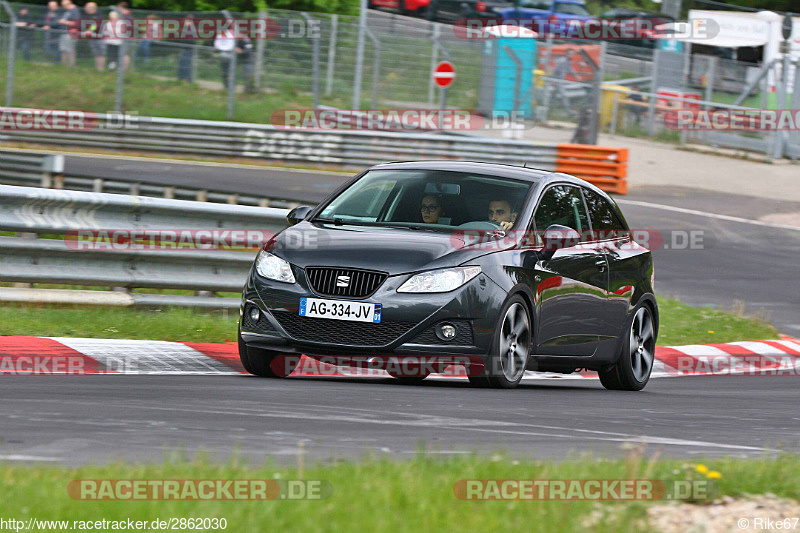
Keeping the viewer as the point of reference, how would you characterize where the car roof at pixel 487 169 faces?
facing the viewer and to the left of the viewer

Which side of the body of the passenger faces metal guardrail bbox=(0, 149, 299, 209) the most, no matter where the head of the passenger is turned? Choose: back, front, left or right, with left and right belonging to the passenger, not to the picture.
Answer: right

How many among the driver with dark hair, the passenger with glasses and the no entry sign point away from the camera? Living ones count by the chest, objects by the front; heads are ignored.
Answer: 0

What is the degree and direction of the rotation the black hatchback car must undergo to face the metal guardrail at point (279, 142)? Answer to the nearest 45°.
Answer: approximately 135° to its right

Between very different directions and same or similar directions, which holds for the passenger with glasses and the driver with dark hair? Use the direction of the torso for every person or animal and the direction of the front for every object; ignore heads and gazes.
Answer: same or similar directions

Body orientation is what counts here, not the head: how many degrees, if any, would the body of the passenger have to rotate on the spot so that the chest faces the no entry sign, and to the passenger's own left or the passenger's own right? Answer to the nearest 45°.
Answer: approximately 135° to the passenger's own right

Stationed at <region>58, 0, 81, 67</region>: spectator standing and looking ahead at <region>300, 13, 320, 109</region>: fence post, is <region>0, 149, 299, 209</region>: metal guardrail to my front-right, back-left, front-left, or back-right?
front-right

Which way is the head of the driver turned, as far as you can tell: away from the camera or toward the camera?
toward the camera

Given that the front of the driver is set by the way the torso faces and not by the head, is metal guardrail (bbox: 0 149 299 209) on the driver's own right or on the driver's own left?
on the driver's own right

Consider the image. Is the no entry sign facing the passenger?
yes

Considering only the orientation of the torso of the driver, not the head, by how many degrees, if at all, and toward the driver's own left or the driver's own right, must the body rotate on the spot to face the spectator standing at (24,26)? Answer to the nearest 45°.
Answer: approximately 90° to the driver's own right

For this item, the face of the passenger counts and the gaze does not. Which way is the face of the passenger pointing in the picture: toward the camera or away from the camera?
toward the camera

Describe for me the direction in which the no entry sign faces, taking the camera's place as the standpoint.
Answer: facing the viewer
